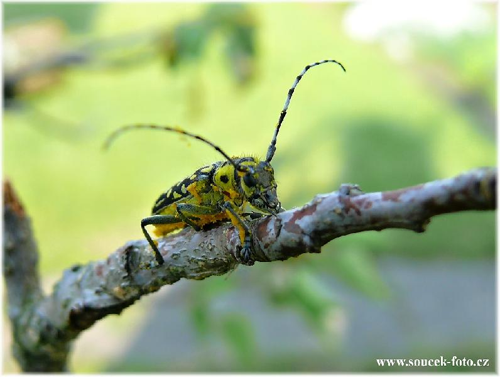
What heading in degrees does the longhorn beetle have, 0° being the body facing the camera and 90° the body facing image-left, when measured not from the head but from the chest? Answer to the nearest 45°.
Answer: approximately 315°
